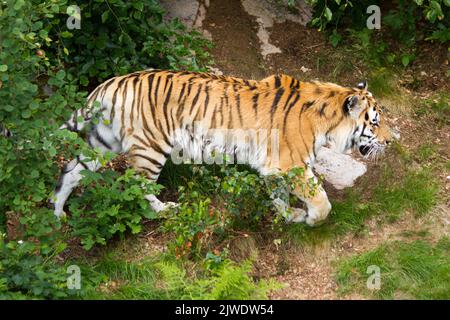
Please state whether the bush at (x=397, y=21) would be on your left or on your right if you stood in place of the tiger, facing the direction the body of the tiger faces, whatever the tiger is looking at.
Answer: on your left

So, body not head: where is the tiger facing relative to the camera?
to the viewer's right

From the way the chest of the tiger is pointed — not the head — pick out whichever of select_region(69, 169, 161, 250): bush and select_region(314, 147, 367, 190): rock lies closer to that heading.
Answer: the rock

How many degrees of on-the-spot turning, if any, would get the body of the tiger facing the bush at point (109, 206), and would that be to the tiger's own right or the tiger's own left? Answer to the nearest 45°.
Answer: approximately 135° to the tiger's own right
